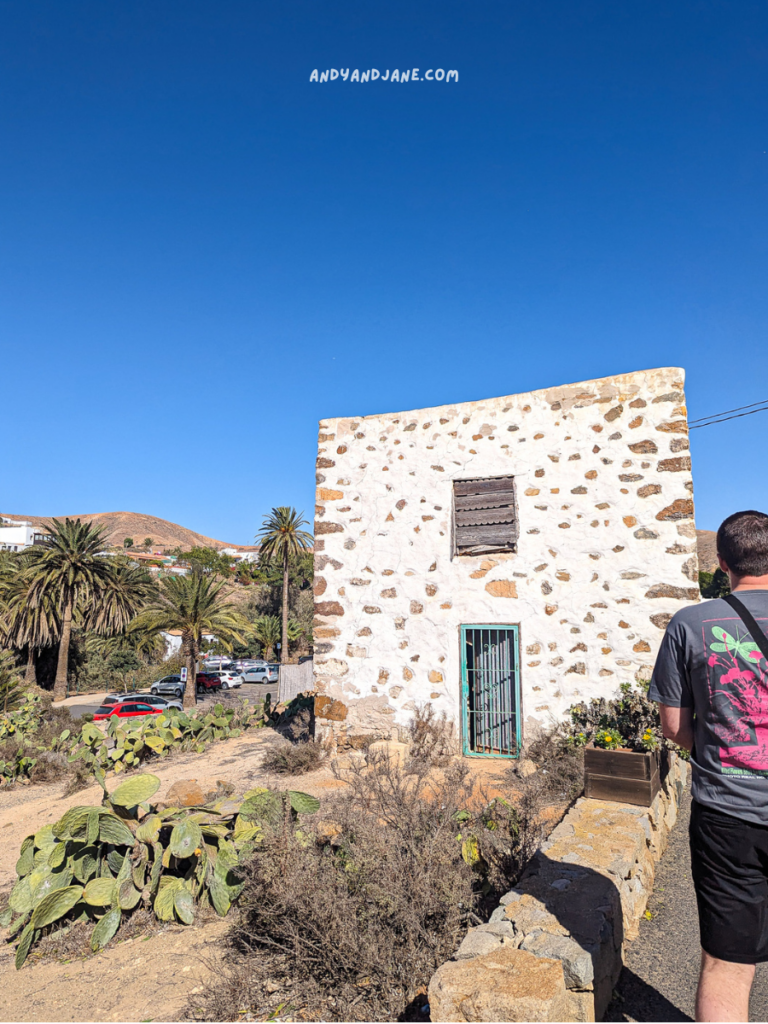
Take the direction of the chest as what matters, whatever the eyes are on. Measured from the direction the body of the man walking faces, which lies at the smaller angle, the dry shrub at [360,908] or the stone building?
the stone building

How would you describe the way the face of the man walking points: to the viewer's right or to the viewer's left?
to the viewer's left

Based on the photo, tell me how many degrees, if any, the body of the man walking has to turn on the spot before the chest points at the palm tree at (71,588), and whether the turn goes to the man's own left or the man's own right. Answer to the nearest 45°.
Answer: approximately 45° to the man's own left

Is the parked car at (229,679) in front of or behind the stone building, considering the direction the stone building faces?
behind

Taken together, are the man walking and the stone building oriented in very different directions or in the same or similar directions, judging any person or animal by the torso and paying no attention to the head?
very different directions

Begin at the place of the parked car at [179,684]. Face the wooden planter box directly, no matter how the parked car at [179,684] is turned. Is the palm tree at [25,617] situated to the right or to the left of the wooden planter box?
right

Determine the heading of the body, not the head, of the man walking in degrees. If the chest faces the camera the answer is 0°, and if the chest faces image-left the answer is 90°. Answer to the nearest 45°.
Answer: approximately 180°

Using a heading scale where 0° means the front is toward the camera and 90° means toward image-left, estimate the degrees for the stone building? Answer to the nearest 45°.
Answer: approximately 0°
